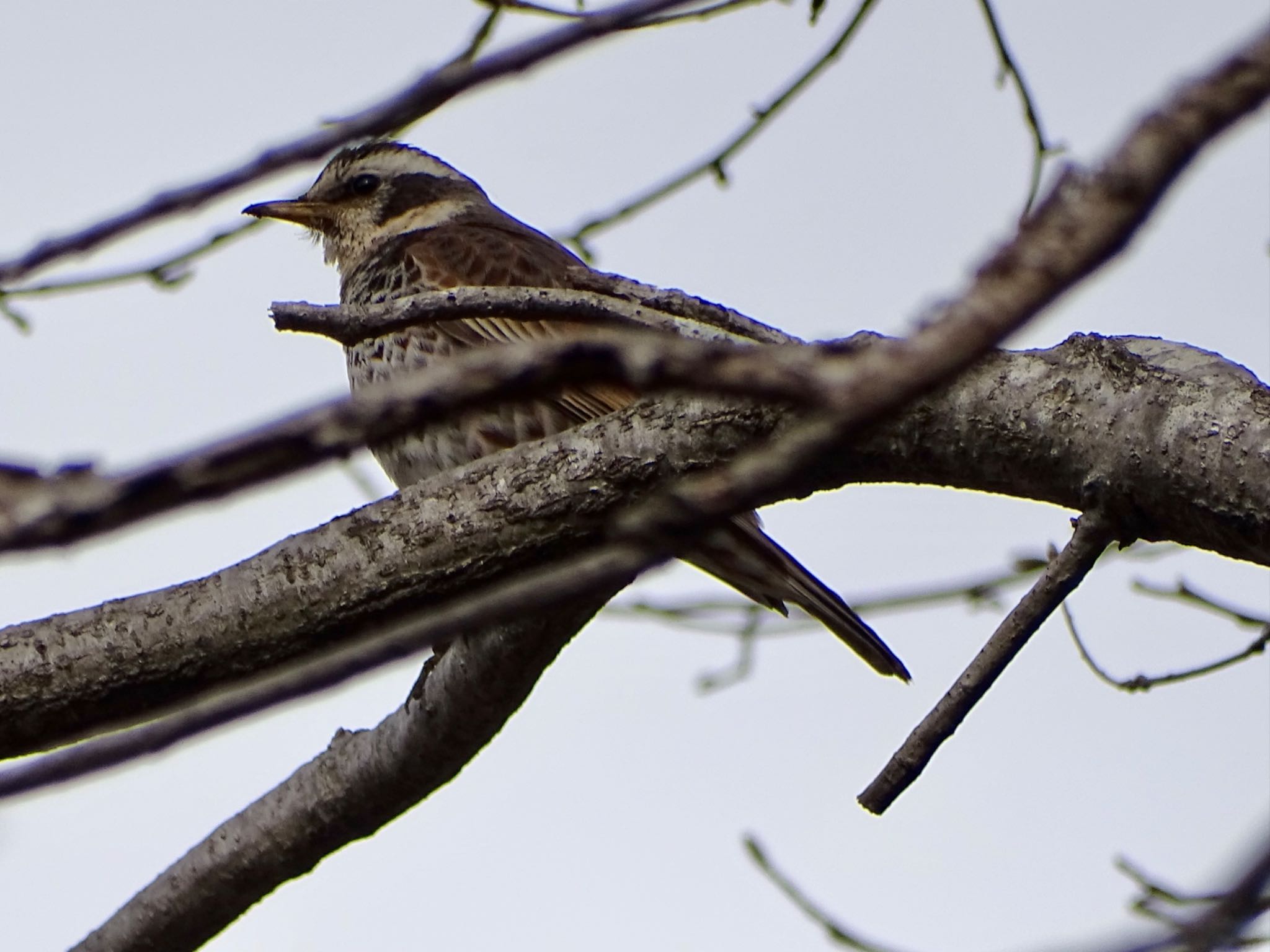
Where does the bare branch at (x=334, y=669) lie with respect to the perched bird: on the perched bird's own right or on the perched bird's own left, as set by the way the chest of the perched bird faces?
on the perched bird's own left

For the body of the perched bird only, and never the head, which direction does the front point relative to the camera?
to the viewer's left
